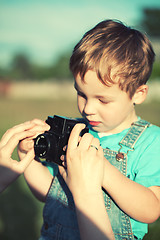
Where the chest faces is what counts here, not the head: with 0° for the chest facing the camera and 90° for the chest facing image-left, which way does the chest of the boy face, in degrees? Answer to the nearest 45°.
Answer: approximately 45°

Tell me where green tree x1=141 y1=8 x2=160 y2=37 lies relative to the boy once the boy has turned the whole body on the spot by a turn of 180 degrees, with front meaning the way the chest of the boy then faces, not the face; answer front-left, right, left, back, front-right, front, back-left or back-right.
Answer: front-left

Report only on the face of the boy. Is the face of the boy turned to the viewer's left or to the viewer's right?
to the viewer's left
